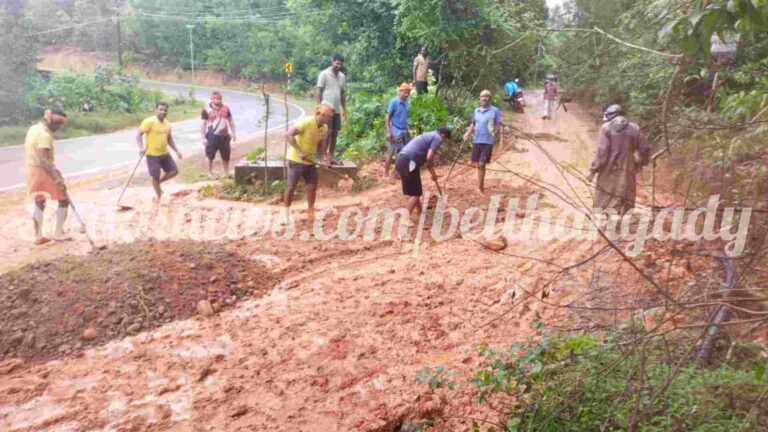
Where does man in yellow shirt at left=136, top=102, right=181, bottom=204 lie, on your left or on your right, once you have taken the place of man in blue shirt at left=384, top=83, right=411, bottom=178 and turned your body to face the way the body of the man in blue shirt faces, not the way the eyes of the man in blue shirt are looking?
on your right

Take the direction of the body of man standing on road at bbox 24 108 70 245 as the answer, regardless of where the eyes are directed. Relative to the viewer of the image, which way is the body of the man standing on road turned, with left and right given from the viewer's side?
facing to the right of the viewer

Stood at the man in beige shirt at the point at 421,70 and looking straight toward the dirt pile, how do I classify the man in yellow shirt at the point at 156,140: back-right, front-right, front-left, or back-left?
front-right

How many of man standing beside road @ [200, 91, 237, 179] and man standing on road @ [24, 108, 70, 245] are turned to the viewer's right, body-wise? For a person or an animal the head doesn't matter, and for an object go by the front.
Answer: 1

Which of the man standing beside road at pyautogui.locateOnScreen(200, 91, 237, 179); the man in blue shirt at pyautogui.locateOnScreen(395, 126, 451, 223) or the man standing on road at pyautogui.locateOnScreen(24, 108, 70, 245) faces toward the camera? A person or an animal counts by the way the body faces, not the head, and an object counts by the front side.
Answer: the man standing beside road at pyautogui.locateOnScreen(200, 91, 237, 179)

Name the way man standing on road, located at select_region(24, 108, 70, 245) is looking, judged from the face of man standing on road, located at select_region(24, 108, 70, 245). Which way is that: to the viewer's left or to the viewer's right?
to the viewer's right

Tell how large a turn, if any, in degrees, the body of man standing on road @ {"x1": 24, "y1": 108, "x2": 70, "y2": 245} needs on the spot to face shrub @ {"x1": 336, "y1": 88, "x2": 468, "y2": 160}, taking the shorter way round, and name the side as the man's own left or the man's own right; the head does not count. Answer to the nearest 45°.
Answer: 0° — they already face it

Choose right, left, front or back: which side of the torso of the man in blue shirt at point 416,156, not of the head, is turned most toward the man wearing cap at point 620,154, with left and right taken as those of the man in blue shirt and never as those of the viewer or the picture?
front

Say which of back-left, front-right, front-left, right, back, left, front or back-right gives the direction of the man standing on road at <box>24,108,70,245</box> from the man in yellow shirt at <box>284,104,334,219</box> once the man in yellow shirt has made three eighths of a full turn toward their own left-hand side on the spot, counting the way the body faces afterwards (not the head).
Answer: left

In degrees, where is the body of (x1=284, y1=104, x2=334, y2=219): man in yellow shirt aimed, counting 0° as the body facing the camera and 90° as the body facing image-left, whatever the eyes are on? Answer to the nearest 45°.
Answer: approximately 315°

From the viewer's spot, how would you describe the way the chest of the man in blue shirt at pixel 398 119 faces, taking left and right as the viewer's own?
facing the viewer and to the right of the viewer

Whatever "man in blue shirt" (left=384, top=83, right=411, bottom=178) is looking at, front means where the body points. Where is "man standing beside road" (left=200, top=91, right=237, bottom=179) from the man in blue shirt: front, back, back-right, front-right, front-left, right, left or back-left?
back-right

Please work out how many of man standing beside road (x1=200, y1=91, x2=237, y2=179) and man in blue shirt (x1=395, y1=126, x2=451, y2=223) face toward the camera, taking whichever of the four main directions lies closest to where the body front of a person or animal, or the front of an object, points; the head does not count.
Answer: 1

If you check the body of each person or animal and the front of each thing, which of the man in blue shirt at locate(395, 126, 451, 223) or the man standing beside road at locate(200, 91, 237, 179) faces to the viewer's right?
the man in blue shirt

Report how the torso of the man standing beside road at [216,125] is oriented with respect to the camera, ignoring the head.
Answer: toward the camera

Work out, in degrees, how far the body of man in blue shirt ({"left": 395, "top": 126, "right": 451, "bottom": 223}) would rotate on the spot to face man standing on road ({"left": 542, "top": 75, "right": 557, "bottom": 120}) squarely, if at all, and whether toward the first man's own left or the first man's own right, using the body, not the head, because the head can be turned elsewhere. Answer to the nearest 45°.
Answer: approximately 90° to the first man's own left

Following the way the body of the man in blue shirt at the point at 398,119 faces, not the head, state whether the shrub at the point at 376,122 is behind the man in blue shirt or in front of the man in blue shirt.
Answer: behind

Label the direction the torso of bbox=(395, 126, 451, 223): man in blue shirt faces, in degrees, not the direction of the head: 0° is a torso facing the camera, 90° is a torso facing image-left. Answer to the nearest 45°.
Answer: approximately 270°
